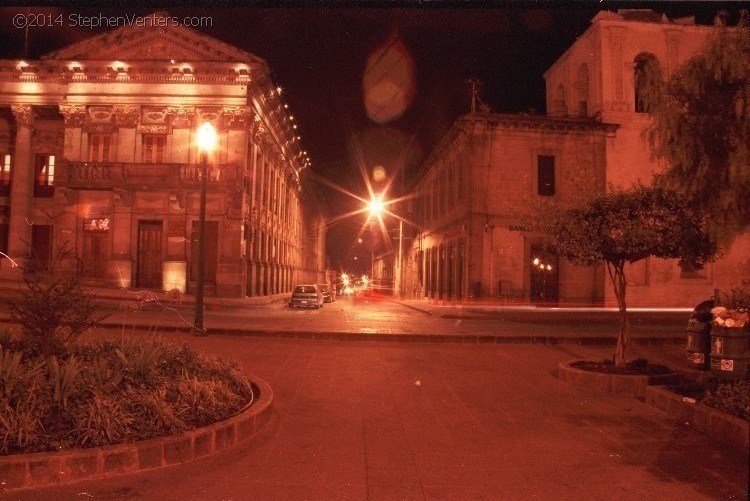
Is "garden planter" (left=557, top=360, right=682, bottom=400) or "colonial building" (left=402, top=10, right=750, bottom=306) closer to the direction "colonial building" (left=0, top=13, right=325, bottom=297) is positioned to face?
the garden planter

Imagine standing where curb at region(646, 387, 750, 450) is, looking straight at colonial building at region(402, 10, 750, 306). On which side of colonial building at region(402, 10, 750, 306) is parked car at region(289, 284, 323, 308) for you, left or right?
left

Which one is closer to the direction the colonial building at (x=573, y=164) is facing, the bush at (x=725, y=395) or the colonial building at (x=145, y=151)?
the bush

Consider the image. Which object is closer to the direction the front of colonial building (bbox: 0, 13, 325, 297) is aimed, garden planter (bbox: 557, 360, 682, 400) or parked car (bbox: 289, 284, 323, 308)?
the garden planter

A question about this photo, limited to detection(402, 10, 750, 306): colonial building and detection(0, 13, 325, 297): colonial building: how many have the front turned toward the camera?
2

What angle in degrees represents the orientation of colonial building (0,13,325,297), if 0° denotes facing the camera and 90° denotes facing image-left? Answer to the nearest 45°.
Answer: approximately 0°

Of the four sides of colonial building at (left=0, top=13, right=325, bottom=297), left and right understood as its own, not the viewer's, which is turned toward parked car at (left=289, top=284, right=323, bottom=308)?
left

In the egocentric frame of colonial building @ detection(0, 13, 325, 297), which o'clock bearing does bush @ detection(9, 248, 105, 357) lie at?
The bush is roughly at 12 o'clock from the colonial building.

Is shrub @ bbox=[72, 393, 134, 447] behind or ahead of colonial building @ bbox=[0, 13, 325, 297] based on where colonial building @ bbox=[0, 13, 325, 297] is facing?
ahead
